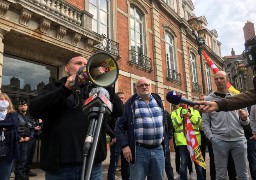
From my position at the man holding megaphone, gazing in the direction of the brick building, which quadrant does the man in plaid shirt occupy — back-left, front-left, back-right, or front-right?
front-right

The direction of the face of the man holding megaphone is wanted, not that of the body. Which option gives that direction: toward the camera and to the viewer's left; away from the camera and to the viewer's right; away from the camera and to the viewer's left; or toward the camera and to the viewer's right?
toward the camera and to the viewer's right

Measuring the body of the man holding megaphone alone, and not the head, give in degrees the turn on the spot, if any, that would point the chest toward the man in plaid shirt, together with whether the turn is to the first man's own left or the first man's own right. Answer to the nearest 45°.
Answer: approximately 90° to the first man's own left

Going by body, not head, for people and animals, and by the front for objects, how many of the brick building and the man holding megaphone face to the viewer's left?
0

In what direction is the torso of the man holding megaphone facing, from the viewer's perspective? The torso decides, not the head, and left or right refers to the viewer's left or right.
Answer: facing the viewer and to the right of the viewer
